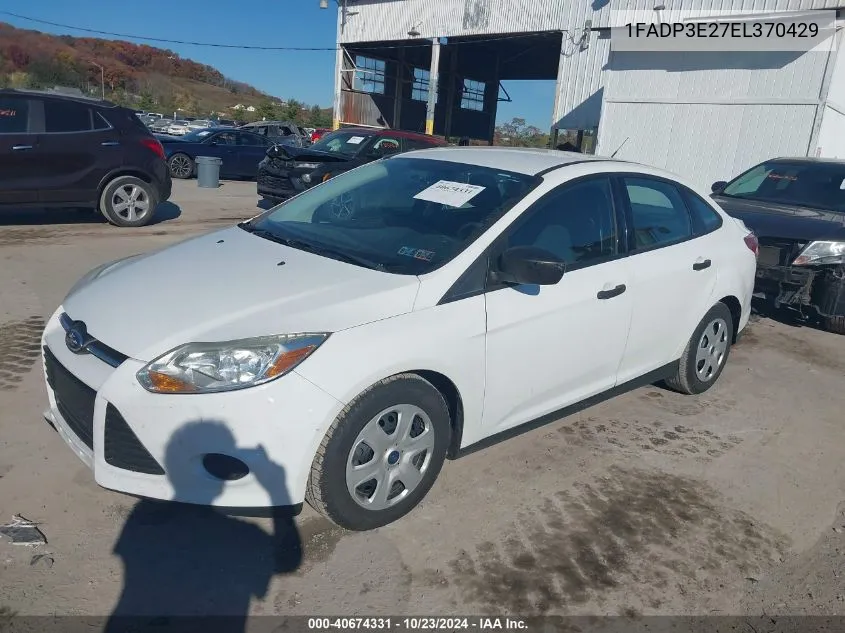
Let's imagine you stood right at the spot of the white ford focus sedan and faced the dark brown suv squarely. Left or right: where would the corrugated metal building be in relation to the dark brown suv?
right

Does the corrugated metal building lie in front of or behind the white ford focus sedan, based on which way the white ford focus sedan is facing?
behind

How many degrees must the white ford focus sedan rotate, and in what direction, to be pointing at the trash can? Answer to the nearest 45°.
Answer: approximately 135° to its right

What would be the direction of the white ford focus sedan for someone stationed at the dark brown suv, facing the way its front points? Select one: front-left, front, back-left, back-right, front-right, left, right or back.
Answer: left

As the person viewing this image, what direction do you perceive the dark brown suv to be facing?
facing to the left of the viewer

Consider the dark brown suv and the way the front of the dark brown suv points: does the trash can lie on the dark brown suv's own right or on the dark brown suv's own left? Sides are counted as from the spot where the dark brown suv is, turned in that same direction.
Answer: on the dark brown suv's own right

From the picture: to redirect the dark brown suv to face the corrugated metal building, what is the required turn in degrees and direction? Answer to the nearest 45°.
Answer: approximately 180°
